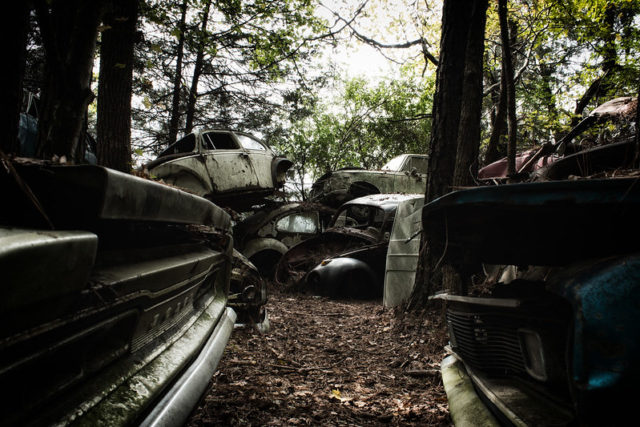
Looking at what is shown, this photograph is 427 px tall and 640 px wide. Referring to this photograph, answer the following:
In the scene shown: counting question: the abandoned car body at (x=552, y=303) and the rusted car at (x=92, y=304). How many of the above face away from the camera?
0

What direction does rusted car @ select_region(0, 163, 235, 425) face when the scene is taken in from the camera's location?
facing the viewer and to the right of the viewer

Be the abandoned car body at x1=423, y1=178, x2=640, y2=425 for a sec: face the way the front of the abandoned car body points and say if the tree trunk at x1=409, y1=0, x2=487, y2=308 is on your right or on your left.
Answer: on your right

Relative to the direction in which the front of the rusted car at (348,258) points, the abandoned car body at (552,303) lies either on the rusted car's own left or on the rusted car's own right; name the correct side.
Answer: on the rusted car's own left

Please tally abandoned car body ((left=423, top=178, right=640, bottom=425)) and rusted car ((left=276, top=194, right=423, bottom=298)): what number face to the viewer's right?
0

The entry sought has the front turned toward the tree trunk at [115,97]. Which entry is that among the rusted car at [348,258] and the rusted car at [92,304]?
the rusted car at [348,258]

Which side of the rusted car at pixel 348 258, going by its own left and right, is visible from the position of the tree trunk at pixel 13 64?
front

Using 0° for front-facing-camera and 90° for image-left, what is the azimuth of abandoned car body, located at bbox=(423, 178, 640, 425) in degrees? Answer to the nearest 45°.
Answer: approximately 45°

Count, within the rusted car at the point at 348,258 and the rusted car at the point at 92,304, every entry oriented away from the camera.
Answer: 0

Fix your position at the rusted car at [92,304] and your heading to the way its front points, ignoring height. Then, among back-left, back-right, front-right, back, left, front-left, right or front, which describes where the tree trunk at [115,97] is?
back-left
